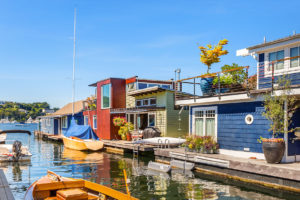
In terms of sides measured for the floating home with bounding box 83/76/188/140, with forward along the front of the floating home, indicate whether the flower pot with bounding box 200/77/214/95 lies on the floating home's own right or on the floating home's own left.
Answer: on the floating home's own left

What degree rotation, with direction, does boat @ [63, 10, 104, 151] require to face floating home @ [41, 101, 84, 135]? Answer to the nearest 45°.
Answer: approximately 45° to its right

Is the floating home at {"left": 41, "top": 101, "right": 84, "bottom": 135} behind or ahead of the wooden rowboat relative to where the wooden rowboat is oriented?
ahead

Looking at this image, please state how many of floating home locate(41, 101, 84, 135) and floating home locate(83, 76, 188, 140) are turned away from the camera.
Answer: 0

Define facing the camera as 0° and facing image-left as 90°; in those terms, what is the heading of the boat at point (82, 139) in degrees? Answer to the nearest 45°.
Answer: approximately 135°

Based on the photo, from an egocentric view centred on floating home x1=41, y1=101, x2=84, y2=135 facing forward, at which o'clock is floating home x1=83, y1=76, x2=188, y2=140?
floating home x1=83, y1=76, x2=188, y2=140 is roughly at 10 o'clock from floating home x1=41, y1=101, x2=84, y2=135.

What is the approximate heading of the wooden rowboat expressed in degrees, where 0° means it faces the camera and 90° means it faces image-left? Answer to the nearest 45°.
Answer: approximately 135°

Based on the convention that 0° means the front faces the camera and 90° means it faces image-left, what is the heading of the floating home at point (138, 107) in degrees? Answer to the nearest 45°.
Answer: approximately 45°

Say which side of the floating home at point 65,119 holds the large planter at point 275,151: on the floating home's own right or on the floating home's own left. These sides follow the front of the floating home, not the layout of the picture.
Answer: on the floating home's own left
